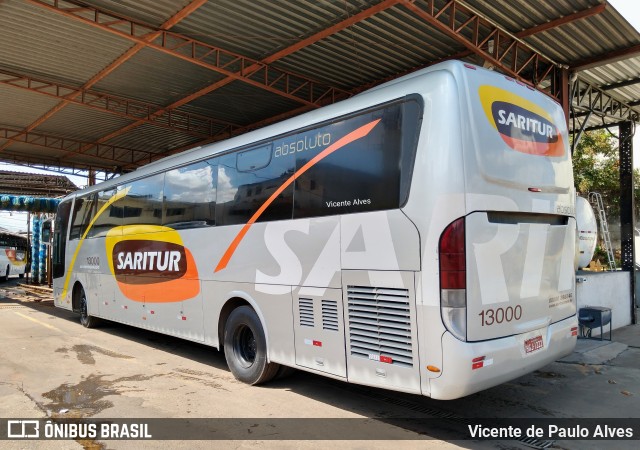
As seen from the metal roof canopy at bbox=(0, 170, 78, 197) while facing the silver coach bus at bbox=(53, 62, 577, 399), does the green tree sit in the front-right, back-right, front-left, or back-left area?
front-left

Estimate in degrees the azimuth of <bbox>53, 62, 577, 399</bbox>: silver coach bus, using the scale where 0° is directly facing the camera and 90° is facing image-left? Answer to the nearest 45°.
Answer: approximately 135°

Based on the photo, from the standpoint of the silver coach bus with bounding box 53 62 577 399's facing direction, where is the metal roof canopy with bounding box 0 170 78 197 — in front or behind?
in front

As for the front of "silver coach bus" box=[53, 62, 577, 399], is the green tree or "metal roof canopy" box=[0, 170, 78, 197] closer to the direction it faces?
the metal roof canopy

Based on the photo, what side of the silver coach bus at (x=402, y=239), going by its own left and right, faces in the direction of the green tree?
right

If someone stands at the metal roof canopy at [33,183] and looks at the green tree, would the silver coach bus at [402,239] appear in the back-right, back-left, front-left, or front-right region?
front-right
